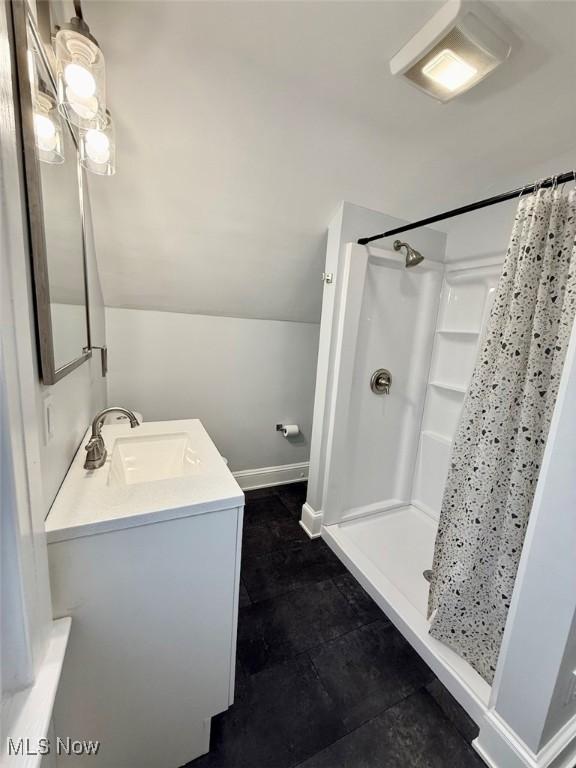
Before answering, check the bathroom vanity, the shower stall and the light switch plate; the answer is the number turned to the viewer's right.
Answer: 2

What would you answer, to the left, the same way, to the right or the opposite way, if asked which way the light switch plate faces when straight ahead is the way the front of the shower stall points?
the opposite way

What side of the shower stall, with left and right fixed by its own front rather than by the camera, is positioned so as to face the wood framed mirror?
front

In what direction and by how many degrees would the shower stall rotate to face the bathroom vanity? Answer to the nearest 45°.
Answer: approximately 45° to its left

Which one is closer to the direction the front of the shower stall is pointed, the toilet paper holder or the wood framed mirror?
the wood framed mirror

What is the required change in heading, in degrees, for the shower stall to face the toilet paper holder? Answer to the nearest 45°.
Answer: approximately 45° to its right

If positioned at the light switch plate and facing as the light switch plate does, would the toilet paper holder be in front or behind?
in front

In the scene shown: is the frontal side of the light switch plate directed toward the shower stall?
yes

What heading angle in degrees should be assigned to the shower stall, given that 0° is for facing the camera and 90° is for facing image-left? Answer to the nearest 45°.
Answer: approximately 45°

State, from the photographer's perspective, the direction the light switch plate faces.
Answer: facing to the right of the viewer

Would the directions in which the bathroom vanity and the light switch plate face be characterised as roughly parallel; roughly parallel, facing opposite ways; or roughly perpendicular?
roughly parallel

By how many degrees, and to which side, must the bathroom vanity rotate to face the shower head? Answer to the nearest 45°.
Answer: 0° — it already faces it

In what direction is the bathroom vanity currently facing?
to the viewer's right
